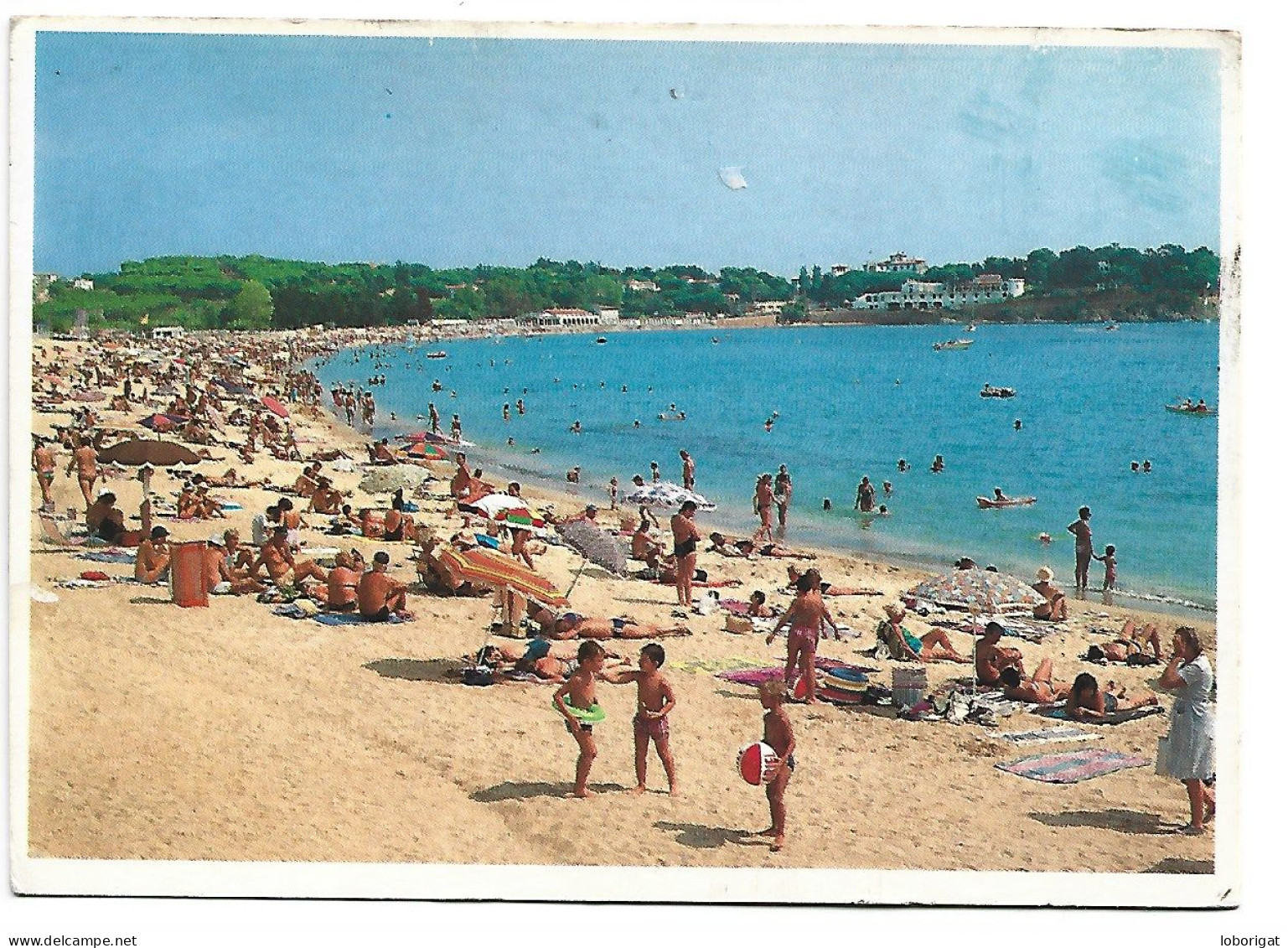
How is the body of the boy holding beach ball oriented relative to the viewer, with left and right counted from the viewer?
facing to the left of the viewer

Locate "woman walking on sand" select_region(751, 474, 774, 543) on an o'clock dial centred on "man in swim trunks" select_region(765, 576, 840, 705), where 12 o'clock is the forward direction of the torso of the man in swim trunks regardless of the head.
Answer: The woman walking on sand is roughly at 12 o'clock from the man in swim trunks.

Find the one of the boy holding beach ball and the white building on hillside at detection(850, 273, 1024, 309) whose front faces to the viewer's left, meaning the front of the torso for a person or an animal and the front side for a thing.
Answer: the boy holding beach ball

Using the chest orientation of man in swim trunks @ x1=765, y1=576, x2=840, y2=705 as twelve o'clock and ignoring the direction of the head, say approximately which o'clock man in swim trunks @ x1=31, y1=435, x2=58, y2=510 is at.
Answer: man in swim trunks @ x1=31, y1=435, x2=58, y2=510 is roughly at 9 o'clock from man in swim trunks @ x1=765, y1=576, x2=840, y2=705.

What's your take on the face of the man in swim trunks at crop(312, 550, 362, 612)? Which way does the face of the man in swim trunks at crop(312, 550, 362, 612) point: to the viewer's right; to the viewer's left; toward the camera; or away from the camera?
away from the camera

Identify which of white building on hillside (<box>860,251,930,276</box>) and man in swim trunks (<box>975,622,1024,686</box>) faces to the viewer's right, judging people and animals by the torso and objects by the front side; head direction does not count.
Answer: the man in swim trunks

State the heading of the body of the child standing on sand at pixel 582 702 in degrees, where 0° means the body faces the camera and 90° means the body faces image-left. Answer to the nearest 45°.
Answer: approximately 270°

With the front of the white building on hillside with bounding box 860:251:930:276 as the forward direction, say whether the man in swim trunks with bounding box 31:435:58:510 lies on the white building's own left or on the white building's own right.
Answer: on the white building's own right

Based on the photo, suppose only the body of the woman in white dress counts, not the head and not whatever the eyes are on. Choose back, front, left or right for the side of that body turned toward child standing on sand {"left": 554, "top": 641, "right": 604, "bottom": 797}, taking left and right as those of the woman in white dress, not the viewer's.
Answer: front

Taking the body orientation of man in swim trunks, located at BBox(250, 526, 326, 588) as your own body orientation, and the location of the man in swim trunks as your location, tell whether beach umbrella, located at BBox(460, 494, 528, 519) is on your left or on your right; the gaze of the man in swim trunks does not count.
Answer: on your left

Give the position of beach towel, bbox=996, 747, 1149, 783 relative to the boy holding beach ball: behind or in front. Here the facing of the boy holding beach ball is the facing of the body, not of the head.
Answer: behind
